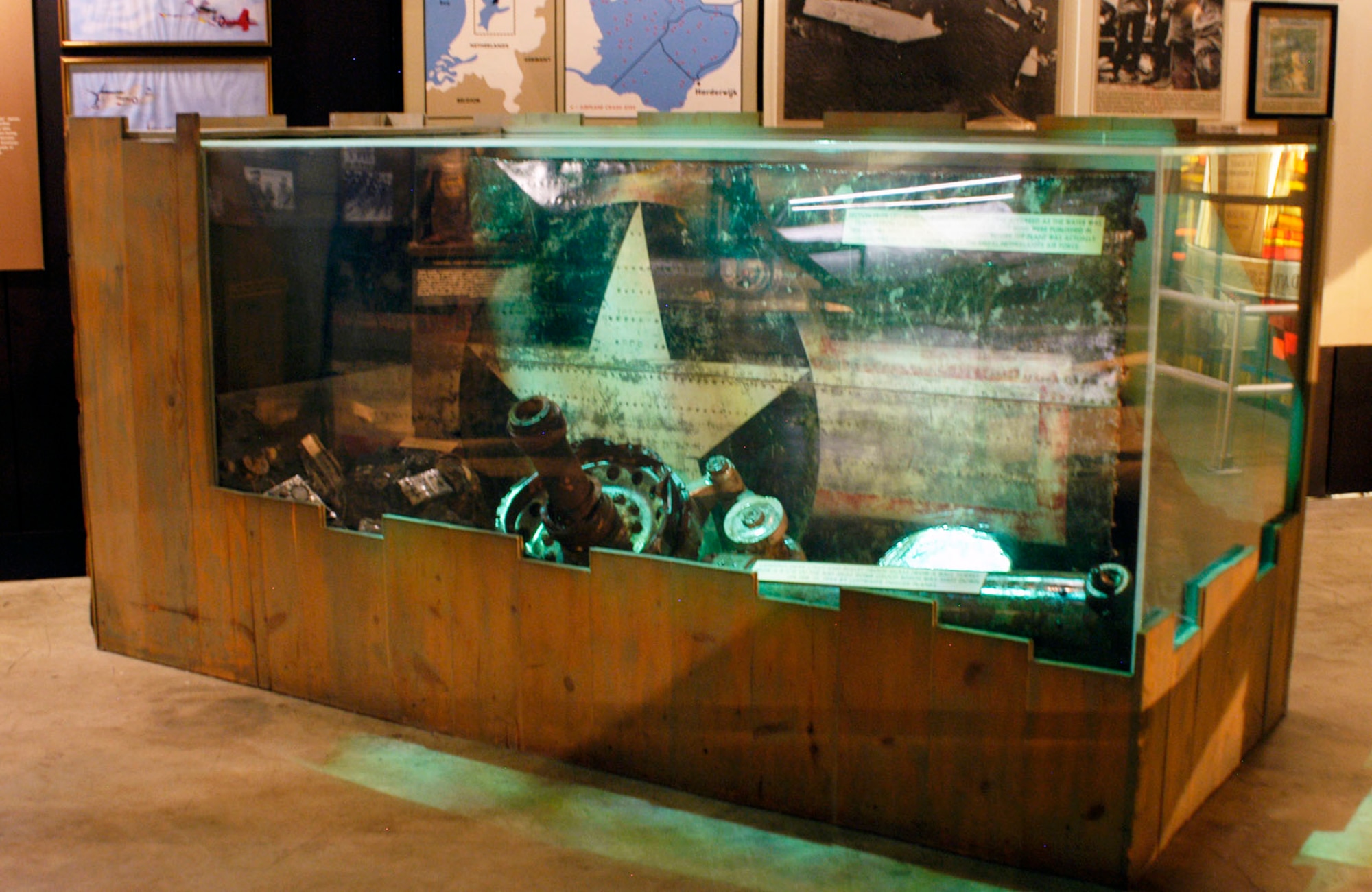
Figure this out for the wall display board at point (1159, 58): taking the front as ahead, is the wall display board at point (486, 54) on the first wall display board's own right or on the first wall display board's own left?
on the first wall display board's own right

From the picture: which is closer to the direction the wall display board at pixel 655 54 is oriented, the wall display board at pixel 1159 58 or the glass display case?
the glass display case

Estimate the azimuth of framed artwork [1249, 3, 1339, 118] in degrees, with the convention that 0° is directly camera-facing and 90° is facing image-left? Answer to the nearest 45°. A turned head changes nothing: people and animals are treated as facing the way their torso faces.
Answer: approximately 0°

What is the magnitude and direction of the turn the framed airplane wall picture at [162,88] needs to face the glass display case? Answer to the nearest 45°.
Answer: approximately 45° to its left

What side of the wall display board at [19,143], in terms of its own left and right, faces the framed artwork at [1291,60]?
left

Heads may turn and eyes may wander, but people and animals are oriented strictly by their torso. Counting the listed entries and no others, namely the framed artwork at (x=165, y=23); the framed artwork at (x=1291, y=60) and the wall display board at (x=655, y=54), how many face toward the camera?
3

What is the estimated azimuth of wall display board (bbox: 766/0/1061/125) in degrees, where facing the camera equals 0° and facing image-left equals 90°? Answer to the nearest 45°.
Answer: approximately 0°

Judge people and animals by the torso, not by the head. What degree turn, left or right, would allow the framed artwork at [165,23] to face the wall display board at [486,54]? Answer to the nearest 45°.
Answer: approximately 90° to its left

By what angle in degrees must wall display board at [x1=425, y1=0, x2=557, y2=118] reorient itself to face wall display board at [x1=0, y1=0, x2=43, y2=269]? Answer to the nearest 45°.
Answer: approximately 90° to its right

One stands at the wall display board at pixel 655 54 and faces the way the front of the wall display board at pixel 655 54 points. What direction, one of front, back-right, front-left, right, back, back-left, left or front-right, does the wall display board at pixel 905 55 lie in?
left
